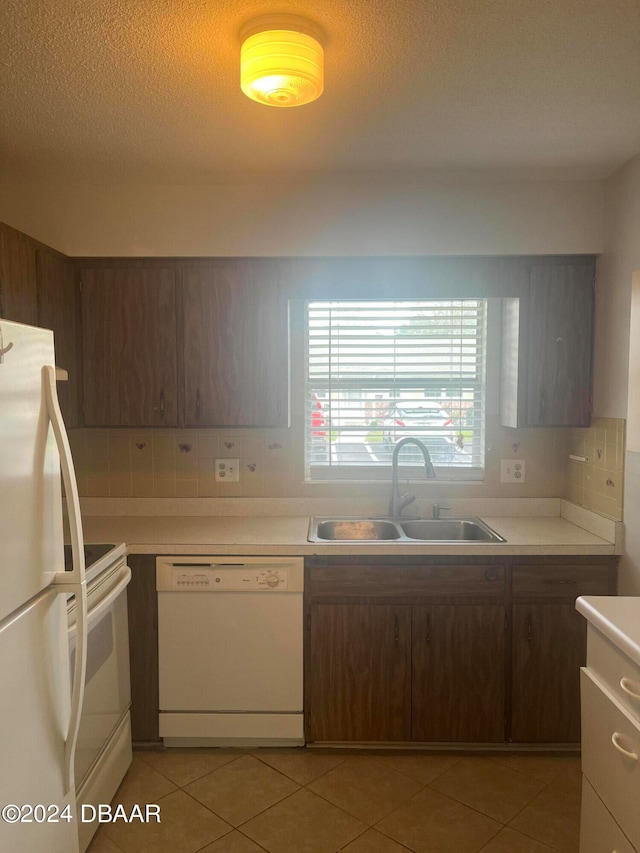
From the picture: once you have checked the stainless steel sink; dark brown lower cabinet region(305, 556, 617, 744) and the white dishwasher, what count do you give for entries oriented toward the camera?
3

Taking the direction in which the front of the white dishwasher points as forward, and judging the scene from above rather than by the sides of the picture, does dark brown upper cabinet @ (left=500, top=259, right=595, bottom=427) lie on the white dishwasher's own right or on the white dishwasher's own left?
on the white dishwasher's own left

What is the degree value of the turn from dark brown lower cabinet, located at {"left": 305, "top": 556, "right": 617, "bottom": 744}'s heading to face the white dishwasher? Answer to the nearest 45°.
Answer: approximately 90° to its right

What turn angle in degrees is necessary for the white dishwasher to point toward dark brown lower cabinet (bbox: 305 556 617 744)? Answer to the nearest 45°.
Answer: approximately 90° to its left

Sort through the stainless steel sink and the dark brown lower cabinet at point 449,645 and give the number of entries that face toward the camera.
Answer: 2

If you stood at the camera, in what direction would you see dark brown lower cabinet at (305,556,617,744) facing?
facing the viewer

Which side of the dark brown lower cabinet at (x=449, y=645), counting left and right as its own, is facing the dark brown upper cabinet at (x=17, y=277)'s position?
right

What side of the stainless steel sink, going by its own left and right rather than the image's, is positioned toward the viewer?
front

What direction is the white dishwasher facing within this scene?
toward the camera
